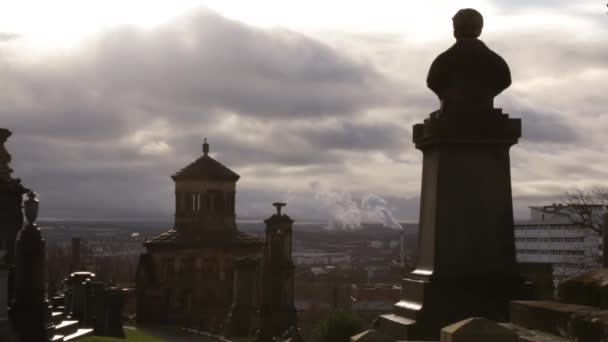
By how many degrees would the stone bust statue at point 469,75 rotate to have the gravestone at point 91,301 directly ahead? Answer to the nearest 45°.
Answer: approximately 45° to its left

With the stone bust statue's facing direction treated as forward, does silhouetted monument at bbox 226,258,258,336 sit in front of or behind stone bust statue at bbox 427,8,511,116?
in front

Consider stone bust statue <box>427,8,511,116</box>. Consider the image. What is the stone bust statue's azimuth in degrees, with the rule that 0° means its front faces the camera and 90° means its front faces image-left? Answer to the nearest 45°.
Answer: approximately 180°

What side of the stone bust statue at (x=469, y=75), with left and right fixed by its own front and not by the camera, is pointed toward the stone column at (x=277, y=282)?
front

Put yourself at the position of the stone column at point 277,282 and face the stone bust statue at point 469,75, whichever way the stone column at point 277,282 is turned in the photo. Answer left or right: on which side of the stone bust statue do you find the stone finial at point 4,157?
right
